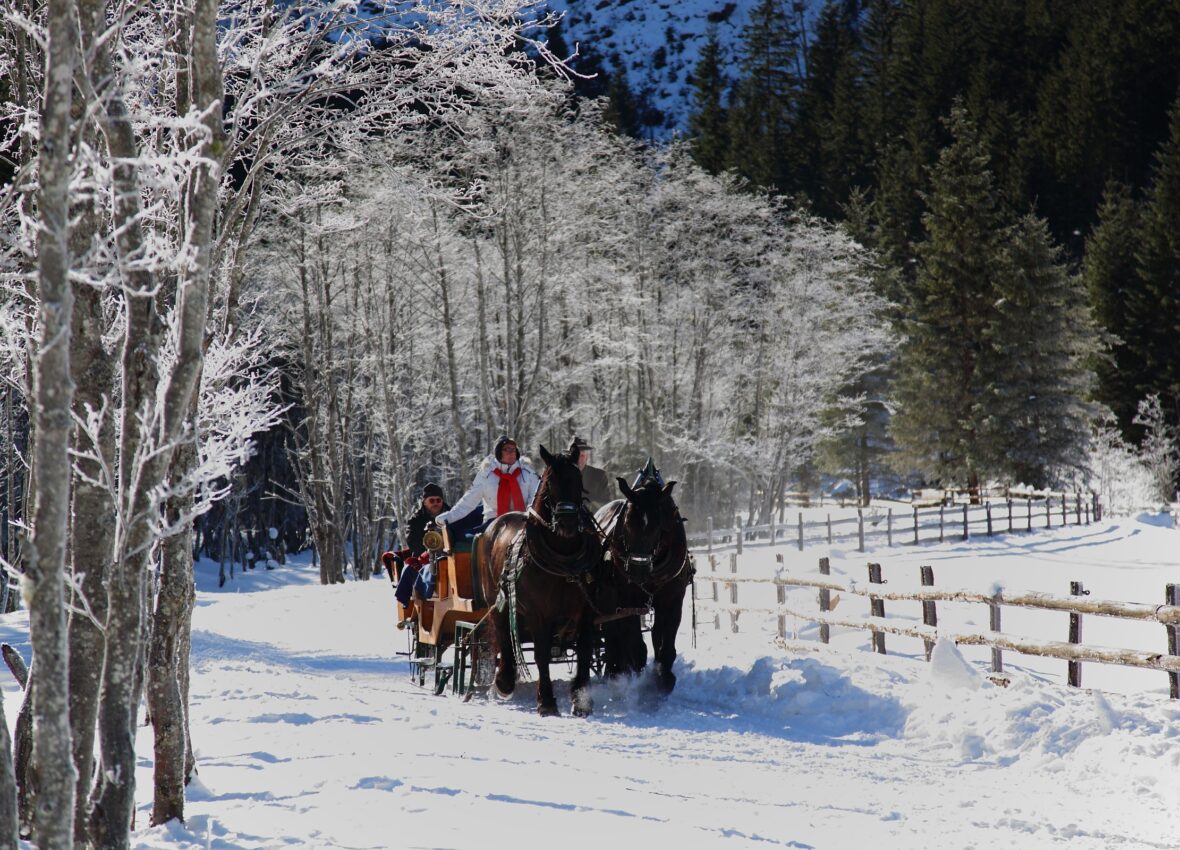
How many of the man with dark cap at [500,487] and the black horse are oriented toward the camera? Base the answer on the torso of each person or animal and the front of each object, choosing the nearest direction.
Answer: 2

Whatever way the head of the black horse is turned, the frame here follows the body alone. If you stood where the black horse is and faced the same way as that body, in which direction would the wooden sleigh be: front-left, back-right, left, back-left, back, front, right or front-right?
back-right

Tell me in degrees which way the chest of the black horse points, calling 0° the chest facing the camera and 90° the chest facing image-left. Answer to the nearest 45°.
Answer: approximately 0°

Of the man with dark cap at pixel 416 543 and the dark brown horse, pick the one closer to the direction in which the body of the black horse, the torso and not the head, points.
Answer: the dark brown horse

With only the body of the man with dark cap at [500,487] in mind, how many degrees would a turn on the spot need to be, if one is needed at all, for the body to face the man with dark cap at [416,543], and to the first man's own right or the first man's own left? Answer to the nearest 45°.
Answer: approximately 135° to the first man's own right

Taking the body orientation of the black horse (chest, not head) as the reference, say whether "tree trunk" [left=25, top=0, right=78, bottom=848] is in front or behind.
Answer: in front

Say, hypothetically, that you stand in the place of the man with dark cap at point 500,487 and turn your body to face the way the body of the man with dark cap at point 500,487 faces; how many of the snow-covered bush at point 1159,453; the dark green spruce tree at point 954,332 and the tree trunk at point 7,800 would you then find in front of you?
1

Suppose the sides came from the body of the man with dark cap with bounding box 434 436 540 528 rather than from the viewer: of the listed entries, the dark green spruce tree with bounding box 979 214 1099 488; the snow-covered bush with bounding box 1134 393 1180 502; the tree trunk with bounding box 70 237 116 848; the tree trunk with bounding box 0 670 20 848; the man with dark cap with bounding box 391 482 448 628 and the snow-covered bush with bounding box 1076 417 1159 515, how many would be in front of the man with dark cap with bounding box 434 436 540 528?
2

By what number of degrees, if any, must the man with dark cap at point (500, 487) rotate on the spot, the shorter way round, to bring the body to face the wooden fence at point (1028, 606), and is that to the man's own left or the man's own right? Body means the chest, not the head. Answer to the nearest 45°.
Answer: approximately 90° to the man's own left
